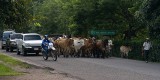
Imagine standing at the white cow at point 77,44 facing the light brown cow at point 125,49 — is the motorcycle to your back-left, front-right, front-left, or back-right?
back-right

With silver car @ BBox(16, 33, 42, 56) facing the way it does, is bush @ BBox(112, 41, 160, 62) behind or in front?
in front

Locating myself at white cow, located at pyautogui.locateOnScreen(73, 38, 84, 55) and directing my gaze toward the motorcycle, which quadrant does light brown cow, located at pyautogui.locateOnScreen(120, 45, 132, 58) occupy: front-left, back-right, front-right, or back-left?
back-left

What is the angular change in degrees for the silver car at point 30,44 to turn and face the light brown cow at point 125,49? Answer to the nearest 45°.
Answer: approximately 45° to its left

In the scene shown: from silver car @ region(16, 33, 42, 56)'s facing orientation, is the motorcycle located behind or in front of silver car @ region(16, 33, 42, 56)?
in front

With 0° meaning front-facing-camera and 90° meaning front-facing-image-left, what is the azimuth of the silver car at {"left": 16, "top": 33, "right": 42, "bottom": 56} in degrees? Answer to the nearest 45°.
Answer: approximately 315°
